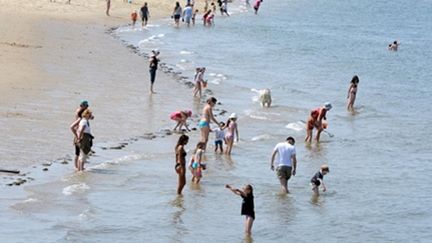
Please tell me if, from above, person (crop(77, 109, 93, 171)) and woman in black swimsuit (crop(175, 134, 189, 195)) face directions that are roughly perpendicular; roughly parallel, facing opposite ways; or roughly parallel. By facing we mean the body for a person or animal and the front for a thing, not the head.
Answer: roughly parallel

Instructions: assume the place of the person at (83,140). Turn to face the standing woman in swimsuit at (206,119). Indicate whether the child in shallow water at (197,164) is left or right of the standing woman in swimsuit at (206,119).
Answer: right

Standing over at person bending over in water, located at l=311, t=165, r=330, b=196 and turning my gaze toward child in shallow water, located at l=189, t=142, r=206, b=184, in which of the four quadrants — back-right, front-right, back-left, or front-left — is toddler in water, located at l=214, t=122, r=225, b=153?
front-right
